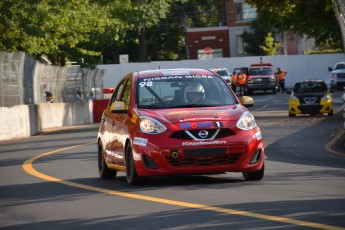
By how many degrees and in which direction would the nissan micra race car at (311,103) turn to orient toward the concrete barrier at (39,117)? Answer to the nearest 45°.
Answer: approximately 90° to its right

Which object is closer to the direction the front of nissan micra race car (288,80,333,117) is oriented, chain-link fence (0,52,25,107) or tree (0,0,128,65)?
the chain-link fence

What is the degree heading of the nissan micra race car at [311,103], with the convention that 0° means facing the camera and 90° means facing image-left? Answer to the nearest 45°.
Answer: approximately 0°

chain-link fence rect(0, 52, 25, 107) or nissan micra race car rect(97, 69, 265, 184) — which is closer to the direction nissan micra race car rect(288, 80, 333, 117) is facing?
the nissan micra race car

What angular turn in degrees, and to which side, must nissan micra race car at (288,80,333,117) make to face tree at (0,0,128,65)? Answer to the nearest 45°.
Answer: approximately 90° to its right

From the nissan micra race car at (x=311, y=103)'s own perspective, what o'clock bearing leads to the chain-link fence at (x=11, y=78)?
The chain-link fence is roughly at 2 o'clock from the nissan micra race car.

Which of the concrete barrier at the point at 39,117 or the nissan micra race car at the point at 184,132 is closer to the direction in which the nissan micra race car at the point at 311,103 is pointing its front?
the nissan micra race car

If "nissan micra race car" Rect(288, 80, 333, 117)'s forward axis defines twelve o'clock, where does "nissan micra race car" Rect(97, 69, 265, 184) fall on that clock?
"nissan micra race car" Rect(97, 69, 265, 184) is roughly at 12 o'clock from "nissan micra race car" Rect(288, 80, 333, 117).

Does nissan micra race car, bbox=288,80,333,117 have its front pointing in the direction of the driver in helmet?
yes
